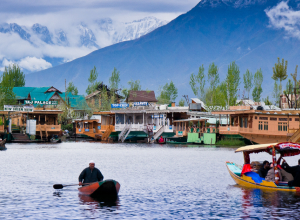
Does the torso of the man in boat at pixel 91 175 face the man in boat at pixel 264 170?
no
